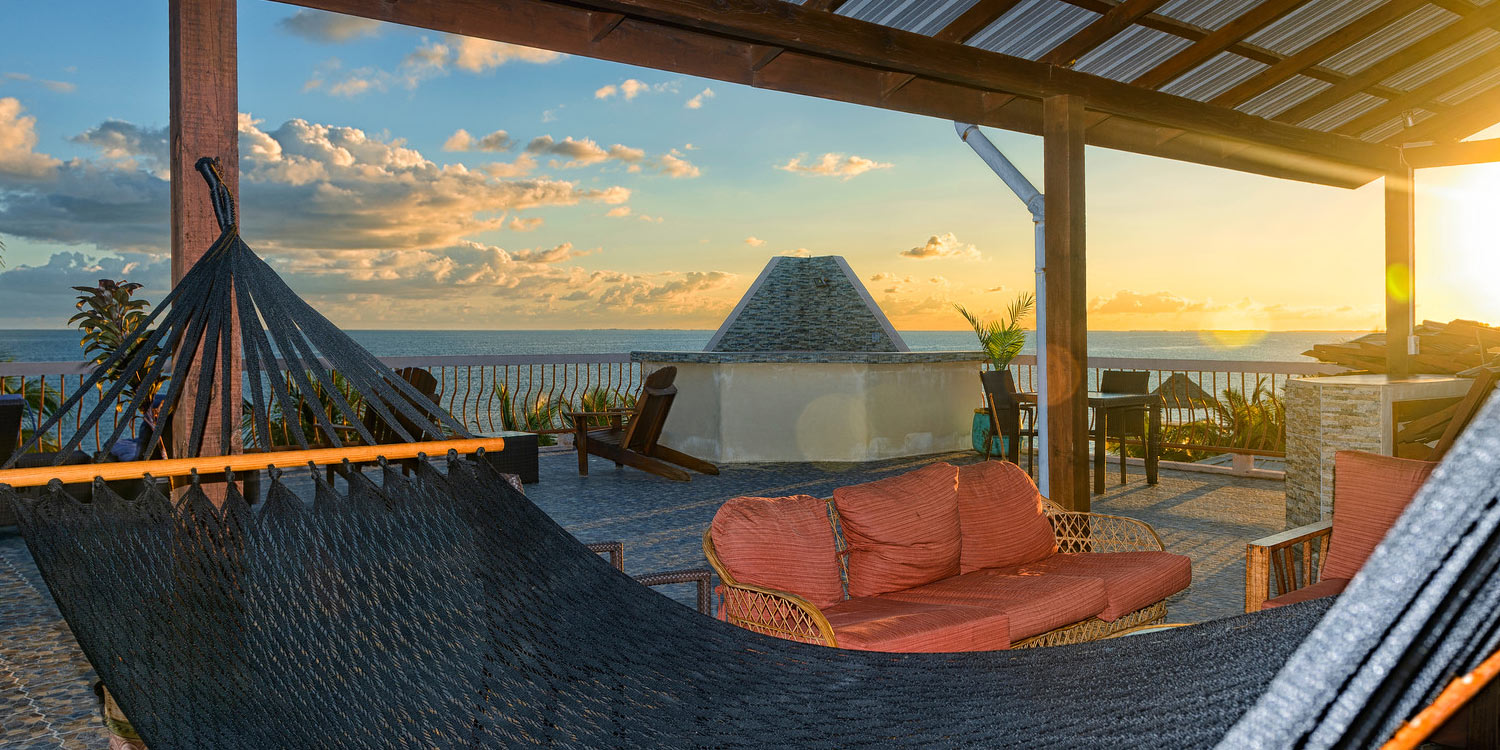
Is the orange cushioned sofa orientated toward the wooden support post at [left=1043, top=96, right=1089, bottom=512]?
no

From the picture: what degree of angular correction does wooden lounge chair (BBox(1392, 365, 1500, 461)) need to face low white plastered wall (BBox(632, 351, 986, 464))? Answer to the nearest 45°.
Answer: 0° — it already faces it

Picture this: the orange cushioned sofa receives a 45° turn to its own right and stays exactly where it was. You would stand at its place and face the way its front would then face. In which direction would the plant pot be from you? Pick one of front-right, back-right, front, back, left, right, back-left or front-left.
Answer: back

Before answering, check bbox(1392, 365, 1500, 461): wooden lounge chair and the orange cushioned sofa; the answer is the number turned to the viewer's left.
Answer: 1

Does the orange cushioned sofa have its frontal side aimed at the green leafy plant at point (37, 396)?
no

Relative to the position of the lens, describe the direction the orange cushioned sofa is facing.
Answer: facing the viewer and to the right of the viewer

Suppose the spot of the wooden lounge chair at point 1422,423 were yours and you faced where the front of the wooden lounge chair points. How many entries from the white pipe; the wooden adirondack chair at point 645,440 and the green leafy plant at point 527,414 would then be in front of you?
3

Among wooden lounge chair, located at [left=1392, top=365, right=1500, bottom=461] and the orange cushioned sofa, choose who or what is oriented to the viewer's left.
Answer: the wooden lounge chair

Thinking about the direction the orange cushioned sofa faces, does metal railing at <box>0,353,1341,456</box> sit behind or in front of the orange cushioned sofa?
behind

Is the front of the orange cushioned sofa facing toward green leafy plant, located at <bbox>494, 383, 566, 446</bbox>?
no

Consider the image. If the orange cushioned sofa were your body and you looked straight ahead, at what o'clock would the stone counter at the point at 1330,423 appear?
The stone counter is roughly at 9 o'clock from the orange cushioned sofa.

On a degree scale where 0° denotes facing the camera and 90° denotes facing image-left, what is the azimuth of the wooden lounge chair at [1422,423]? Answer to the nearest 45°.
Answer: approximately 90°

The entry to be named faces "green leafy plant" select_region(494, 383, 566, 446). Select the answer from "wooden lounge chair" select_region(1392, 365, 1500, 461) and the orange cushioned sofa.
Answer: the wooden lounge chair

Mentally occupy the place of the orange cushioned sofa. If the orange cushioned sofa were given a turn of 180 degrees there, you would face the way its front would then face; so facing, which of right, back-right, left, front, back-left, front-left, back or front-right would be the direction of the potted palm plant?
front-right

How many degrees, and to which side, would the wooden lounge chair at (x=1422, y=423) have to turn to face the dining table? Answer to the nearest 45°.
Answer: approximately 45° to its right

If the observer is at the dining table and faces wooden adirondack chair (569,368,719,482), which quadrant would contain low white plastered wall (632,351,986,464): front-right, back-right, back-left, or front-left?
front-right

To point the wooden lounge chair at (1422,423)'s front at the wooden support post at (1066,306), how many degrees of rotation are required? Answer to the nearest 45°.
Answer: approximately 45° to its left

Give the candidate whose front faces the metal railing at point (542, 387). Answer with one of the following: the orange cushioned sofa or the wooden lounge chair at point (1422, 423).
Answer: the wooden lounge chair
